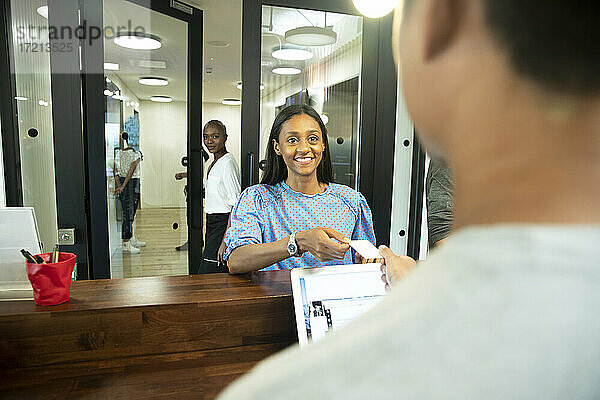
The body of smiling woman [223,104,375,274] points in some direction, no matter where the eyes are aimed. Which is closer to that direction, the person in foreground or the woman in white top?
the person in foreground

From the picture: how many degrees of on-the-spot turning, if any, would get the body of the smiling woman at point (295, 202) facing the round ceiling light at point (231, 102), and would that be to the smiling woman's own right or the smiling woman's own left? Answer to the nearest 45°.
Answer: approximately 180°

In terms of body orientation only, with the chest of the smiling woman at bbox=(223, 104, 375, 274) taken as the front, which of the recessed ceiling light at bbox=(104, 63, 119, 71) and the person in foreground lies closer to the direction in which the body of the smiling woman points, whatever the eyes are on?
the person in foreground

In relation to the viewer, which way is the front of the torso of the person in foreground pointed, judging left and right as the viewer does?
facing away from the viewer and to the left of the viewer

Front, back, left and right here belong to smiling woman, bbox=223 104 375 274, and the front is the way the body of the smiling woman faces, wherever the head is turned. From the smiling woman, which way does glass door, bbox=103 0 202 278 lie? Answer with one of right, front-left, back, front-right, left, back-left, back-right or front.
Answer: back-right

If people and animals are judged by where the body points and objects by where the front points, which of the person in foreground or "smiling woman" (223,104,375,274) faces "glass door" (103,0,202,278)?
the person in foreground

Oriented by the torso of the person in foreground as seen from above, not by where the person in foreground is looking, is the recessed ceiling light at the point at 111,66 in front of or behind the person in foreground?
in front

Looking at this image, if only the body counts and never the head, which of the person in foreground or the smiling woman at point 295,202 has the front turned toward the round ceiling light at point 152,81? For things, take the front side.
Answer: the person in foreground

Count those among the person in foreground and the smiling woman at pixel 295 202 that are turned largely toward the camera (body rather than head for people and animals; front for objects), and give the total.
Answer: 1

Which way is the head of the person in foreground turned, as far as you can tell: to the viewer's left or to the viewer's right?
to the viewer's left

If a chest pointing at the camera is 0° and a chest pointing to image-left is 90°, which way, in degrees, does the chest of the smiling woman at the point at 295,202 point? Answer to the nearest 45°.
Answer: approximately 0°

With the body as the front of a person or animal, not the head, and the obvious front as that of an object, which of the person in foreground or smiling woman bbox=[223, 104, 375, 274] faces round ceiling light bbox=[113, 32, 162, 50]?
the person in foreground

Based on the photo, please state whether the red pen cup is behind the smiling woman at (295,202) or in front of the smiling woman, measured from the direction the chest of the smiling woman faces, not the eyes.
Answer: in front
